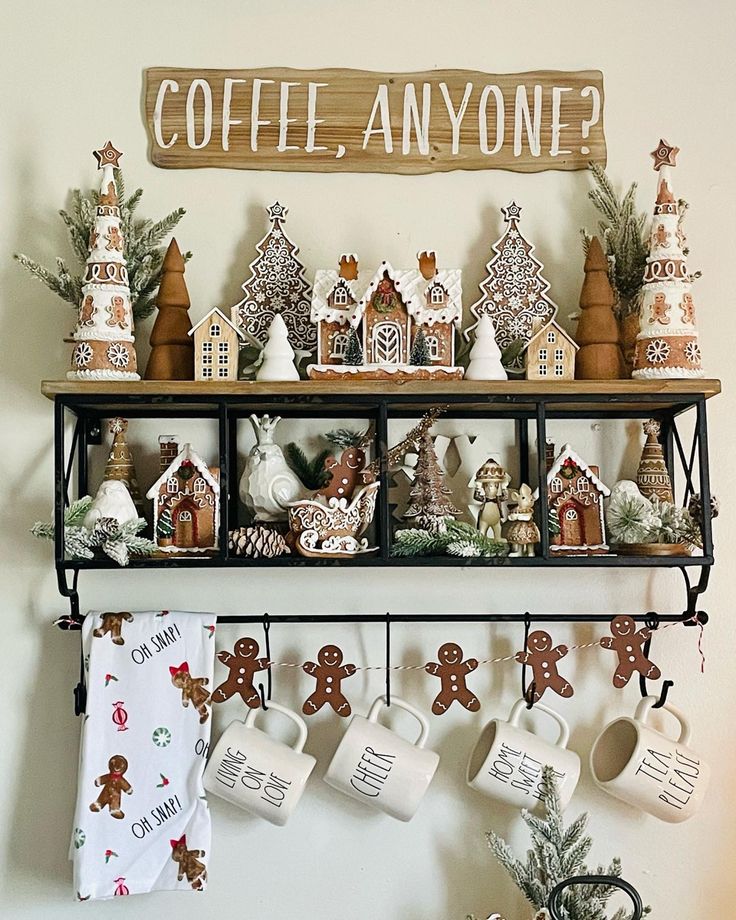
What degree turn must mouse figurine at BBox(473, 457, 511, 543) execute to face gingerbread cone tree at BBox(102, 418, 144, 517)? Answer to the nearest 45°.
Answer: approximately 90° to its right

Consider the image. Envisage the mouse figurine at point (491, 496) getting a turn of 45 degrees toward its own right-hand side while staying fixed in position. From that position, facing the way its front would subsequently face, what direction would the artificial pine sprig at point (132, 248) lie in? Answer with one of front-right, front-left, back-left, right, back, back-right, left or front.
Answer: front-right

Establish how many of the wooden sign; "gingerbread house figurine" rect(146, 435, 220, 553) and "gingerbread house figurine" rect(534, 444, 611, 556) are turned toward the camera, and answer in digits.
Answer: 3

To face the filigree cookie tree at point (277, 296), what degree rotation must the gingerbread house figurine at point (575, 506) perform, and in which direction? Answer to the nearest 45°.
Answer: approximately 90° to its right

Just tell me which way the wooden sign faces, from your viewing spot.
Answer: facing the viewer

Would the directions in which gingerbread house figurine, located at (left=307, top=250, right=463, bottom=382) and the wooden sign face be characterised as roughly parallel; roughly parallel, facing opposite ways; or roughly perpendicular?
roughly parallel

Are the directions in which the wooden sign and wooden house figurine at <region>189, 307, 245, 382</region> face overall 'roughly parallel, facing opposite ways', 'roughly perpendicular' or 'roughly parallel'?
roughly parallel

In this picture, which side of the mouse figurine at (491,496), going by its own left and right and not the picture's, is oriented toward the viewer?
front

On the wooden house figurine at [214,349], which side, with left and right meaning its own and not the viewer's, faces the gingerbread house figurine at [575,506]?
left

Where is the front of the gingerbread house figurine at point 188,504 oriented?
toward the camera
